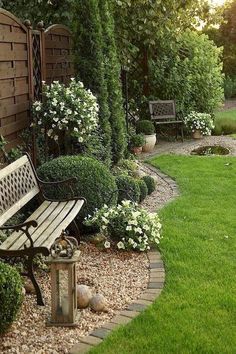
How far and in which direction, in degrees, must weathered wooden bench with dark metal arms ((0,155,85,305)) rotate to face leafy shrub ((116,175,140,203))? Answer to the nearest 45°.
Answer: approximately 90° to its left

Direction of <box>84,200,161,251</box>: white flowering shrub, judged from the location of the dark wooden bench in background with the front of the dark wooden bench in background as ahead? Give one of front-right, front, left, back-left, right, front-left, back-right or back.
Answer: front-right

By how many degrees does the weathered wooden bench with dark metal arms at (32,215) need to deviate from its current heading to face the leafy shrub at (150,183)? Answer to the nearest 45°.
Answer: approximately 90° to its left

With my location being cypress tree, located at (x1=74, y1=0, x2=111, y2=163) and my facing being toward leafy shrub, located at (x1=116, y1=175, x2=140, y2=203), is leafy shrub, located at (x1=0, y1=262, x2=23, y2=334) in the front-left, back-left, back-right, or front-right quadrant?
front-right

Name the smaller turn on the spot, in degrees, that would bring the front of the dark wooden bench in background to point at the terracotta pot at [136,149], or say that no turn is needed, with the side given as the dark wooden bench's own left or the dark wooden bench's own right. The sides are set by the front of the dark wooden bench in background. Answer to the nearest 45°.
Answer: approximately 45° to the dark wooden bench's own right

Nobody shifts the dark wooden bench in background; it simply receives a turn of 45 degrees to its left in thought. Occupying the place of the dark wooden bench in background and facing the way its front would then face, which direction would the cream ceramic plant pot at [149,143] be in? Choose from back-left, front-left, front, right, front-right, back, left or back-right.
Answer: right

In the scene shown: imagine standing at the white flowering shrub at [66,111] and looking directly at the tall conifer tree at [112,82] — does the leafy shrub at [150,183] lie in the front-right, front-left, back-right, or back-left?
front-right

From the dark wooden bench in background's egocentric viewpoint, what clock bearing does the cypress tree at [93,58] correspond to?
The cypress tree is roughly at 2 o'clock from the dark wooden bench in background.

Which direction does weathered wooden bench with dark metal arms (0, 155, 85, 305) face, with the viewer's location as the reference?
facing the viewer and to the right of the viewer

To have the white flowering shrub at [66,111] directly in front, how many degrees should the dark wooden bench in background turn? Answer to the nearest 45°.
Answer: approximately 45° to its right

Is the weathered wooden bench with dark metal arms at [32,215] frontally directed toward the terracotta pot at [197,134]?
no

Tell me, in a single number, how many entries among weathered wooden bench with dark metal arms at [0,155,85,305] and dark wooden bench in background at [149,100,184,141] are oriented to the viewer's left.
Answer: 0

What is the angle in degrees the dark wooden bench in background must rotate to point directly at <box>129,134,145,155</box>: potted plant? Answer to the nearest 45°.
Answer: approximately 45° to its right

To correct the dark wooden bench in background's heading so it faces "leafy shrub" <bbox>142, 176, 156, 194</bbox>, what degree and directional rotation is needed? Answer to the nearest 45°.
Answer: approximately 45° to its right

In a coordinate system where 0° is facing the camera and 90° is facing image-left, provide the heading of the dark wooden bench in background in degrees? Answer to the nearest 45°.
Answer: approximately 315°

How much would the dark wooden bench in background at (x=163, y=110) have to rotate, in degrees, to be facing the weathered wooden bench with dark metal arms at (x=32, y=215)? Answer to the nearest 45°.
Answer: approximately 45° to its right
